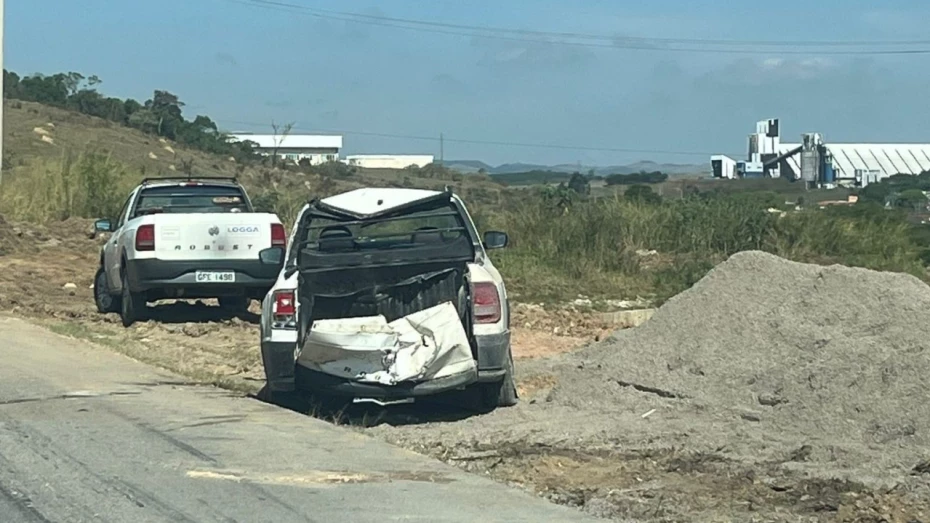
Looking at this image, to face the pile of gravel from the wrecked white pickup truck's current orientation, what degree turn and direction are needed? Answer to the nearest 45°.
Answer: approximately 90° to its right

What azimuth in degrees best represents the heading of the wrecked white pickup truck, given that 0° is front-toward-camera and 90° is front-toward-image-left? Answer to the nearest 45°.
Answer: approximately 180°

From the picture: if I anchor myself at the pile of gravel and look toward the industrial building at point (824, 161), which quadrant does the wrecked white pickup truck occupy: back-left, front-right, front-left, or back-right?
back-left

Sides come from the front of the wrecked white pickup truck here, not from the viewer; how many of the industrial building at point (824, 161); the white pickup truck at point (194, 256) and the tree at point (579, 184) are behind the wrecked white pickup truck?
0

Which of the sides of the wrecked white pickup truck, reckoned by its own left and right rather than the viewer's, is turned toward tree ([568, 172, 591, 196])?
front

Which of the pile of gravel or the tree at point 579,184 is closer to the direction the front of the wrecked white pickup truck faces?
the tree

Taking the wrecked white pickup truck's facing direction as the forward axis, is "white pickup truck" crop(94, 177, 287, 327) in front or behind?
in front

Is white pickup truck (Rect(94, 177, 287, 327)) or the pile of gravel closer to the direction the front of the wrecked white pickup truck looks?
the white pickup truck

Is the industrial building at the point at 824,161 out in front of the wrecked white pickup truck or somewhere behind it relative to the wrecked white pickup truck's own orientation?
in front

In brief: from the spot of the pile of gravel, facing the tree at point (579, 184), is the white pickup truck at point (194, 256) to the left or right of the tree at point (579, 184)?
left
